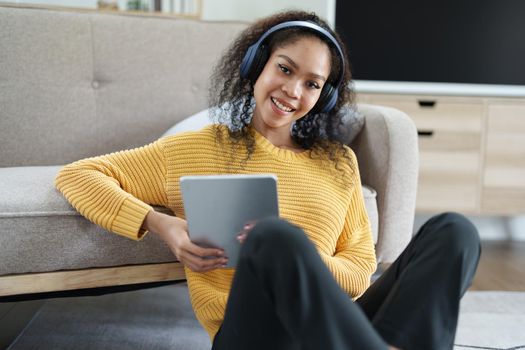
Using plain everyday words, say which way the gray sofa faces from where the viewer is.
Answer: facing the viewer and to the right of the viewer

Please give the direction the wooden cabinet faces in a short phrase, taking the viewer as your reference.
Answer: facing the viewer

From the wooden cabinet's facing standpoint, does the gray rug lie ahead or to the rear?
ahead

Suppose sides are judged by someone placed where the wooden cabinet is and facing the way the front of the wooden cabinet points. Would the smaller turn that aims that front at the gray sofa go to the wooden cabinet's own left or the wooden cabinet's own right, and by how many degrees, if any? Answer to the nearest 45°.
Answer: approximately 45° to the wooden cabinet's own right

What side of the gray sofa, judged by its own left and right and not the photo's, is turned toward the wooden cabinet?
left

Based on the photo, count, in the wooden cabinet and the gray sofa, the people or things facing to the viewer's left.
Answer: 0
